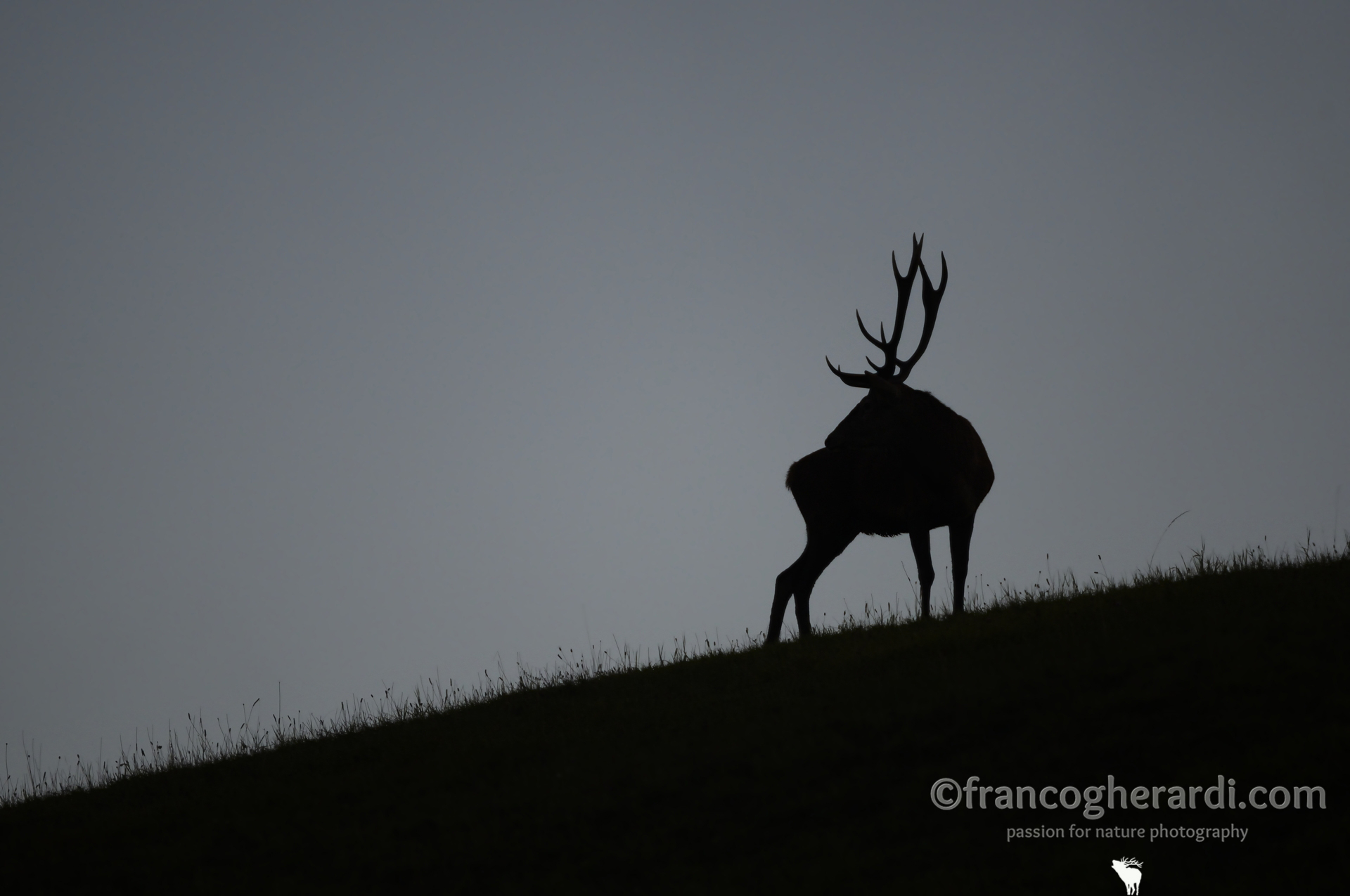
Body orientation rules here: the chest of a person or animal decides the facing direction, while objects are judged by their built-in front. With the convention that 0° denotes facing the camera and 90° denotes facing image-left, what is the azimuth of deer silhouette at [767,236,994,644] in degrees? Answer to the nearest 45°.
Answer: approximately 270°
